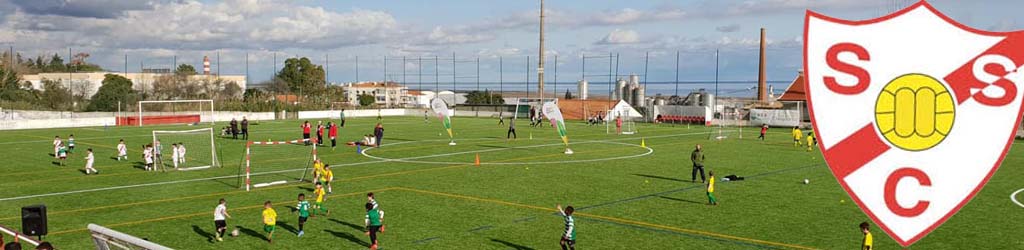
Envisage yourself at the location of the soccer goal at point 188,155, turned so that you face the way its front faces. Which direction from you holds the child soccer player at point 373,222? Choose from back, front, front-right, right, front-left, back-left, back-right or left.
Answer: front

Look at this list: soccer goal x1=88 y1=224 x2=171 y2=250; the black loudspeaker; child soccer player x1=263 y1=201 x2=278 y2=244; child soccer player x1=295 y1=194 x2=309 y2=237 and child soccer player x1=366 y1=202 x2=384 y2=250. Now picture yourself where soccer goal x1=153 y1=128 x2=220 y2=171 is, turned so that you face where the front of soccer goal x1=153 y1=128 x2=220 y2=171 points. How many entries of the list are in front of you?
5

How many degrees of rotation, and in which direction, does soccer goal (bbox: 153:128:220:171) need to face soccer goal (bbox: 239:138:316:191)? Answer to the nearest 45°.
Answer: approximately 45° to its left

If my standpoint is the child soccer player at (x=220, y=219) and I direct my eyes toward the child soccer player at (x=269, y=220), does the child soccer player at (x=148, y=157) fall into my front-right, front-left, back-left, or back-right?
back-left

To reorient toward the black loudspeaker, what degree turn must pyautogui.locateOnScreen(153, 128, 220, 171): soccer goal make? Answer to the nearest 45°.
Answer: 0° — it already faces it

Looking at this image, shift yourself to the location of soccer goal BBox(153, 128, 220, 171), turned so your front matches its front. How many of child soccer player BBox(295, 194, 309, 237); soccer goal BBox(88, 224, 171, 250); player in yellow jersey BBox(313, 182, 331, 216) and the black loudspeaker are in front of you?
4

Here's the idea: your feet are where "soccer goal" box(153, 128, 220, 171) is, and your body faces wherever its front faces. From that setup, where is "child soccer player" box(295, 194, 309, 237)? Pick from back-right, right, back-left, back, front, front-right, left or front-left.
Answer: front
